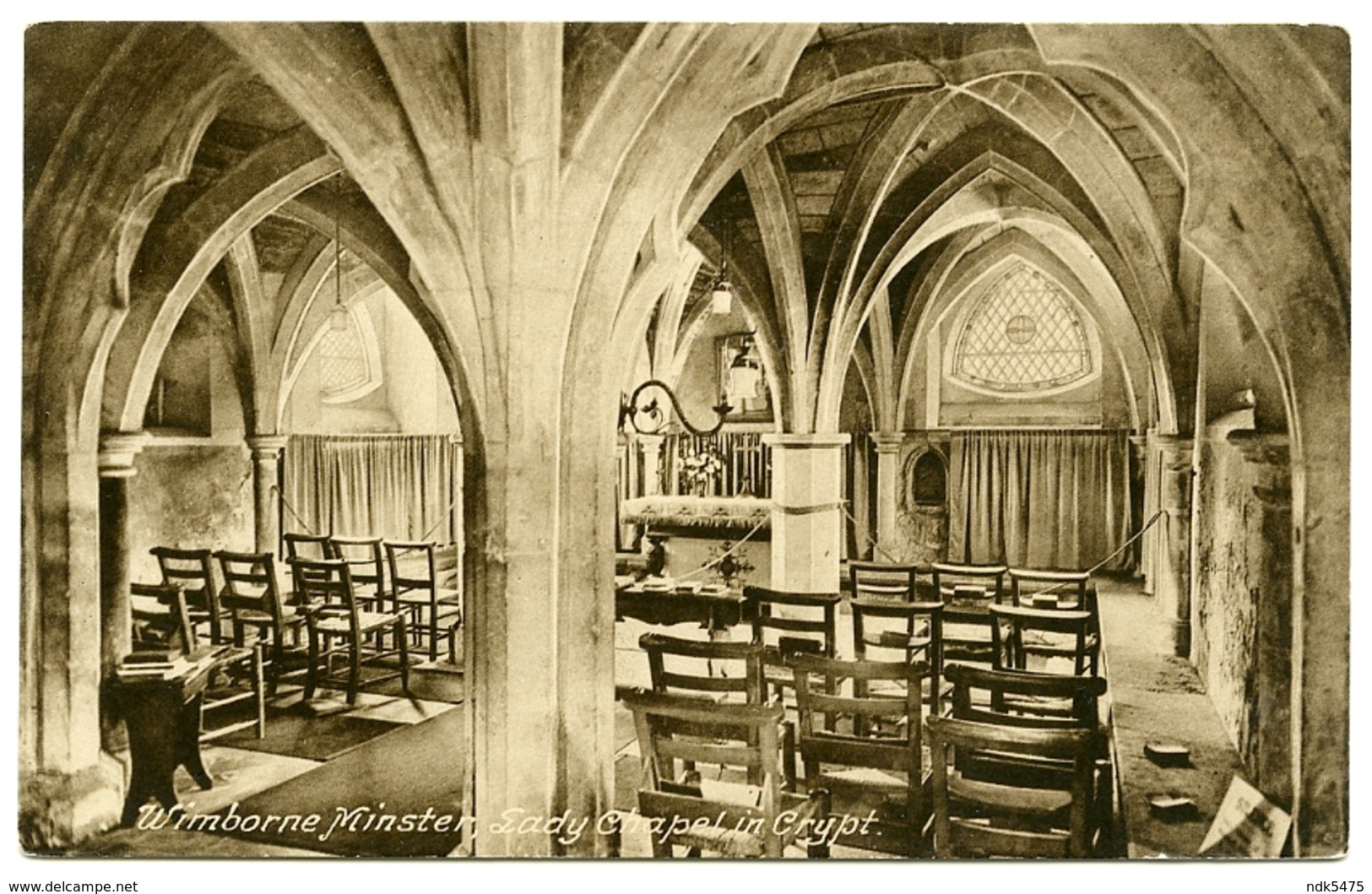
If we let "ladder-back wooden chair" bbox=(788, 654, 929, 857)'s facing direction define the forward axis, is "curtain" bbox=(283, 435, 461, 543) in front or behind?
in front

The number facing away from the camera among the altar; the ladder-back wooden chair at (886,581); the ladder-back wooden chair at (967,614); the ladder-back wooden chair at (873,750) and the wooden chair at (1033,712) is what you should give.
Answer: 4

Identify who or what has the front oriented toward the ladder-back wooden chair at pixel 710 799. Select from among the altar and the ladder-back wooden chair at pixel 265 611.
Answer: the altar

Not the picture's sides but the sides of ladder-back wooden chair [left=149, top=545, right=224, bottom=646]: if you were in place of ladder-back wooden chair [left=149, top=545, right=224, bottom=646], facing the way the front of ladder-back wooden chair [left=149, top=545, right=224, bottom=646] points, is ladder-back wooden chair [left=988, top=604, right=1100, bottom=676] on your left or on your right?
on your right

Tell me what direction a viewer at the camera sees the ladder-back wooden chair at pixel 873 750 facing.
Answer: facing away from the viewer

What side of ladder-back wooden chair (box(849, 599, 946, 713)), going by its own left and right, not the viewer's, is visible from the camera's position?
back

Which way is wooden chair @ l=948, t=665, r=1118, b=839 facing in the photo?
away from the camera

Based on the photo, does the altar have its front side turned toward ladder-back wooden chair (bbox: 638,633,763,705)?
yes

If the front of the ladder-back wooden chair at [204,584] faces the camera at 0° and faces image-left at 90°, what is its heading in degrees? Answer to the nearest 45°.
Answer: approximately 225°

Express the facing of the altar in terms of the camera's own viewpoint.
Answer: facing the viewer

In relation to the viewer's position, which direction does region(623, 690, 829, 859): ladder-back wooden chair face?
facing away from the viewer and to the right of the viewer

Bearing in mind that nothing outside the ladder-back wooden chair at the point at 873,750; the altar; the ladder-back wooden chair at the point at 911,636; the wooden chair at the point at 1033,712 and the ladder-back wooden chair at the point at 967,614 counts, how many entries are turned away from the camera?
4

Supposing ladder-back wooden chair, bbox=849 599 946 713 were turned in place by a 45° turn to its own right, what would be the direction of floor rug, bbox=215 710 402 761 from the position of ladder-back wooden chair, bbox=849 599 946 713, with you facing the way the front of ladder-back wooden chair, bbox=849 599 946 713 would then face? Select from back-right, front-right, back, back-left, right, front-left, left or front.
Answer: back-left

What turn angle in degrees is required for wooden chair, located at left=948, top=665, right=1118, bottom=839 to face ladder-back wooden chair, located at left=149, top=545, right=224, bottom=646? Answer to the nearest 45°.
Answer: approximately 90° to its left

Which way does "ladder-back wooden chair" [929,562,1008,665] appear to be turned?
away from the camera

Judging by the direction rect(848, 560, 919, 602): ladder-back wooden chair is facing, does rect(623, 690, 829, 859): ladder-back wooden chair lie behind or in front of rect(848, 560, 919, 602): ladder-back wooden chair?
behind

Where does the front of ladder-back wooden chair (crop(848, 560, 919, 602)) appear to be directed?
away from the camera

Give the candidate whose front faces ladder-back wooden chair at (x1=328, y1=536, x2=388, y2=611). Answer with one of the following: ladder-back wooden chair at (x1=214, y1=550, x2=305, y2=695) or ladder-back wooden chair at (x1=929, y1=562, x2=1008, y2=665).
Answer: ladder-back wooden chair at (x1=214, y1=550, x2=305, y2=695)

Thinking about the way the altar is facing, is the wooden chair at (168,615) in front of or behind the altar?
in front

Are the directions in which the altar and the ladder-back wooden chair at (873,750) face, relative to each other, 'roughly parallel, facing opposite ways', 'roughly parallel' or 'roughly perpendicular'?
roughly parallel, facing opposite ways
